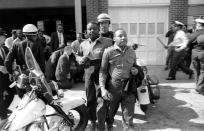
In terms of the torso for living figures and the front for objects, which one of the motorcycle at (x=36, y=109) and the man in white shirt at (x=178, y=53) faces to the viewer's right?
the motorcycle

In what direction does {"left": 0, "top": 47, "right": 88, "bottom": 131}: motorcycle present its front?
to the viewer's right

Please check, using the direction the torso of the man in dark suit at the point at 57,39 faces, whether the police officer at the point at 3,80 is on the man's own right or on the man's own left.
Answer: on the man's own right

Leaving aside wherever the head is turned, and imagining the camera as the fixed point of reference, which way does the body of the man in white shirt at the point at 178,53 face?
to the viewer's left
